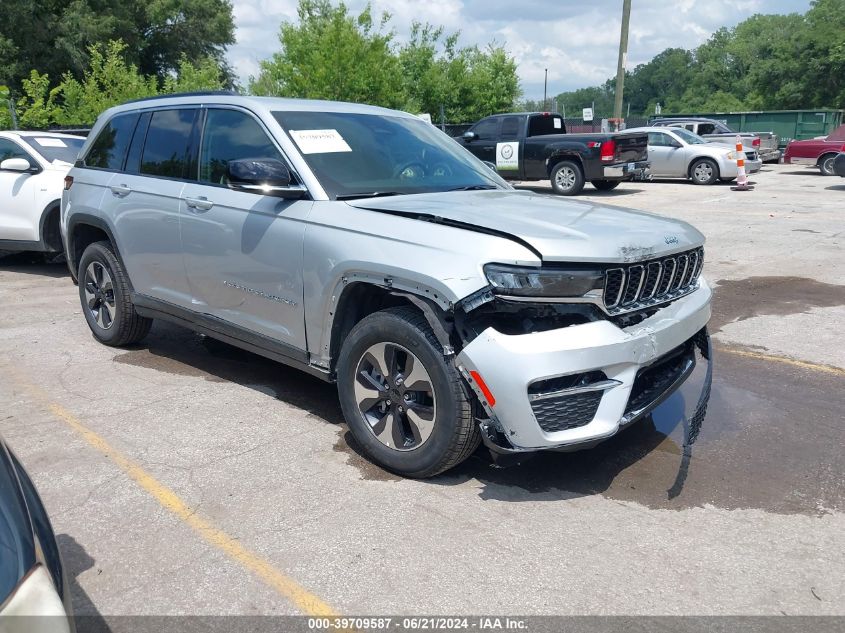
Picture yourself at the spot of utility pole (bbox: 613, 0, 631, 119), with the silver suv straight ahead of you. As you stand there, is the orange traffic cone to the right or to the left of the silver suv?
left

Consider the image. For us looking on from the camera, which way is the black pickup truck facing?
facing away from the viewer and to the left of the viewer

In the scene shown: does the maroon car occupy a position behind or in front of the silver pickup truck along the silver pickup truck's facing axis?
behind

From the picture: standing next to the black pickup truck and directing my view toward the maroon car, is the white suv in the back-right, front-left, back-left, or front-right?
back-right

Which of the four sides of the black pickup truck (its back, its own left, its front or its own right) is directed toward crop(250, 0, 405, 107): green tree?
front

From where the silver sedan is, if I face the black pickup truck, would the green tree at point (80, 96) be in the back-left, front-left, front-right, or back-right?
front-right

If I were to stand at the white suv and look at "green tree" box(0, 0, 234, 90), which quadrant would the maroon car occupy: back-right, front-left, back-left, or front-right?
front-right

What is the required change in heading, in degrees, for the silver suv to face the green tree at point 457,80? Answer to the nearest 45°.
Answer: approximately 135° to its left

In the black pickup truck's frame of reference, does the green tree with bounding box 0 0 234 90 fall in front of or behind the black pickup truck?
in front

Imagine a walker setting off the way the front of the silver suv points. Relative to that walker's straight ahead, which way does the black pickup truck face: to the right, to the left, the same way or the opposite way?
the opposite way

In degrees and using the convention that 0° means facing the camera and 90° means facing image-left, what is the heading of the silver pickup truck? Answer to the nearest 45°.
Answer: approximately 135°

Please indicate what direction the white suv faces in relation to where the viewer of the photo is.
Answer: facing the viewer and to the right of the viewer

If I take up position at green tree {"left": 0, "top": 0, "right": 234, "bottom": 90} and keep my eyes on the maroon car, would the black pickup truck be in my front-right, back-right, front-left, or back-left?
front-right
